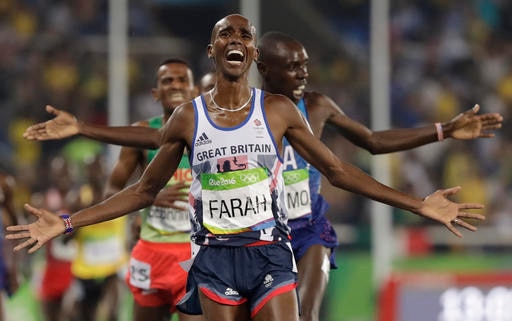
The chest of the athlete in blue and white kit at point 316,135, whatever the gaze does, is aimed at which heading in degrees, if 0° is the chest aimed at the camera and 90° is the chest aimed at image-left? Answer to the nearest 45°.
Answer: approximately 0°

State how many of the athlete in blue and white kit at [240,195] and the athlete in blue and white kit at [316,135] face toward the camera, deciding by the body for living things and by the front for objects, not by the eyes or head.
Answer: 2

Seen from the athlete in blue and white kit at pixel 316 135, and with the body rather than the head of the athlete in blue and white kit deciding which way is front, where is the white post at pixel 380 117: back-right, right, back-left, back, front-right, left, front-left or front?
back

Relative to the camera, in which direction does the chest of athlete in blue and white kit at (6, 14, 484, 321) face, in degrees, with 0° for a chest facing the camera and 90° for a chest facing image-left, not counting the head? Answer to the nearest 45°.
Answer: approximately 0°

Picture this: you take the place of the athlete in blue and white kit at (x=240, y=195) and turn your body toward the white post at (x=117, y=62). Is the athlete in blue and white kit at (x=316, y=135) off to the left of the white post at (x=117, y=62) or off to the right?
right

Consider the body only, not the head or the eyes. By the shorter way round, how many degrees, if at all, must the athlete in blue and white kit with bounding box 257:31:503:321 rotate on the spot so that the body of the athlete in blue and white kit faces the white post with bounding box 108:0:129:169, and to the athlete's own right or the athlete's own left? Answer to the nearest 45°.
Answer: approximately 135° to the athlete's own right

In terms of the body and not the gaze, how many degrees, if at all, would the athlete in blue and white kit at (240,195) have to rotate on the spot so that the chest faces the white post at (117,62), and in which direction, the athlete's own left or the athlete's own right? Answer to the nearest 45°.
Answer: approximately 180°
